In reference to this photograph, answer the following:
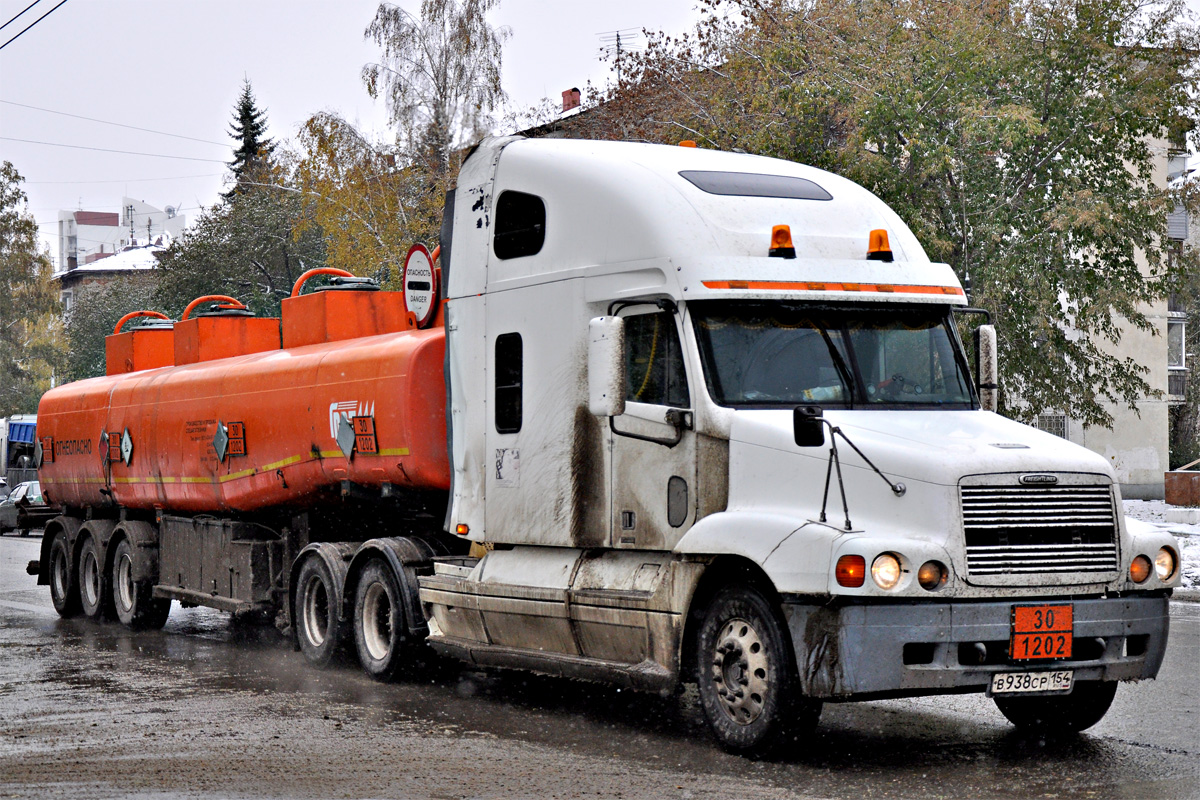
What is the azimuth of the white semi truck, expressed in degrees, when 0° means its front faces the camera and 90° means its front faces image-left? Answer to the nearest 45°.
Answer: approximately 315°

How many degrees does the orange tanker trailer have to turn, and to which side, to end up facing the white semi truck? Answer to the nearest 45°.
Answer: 0° — it already faces it

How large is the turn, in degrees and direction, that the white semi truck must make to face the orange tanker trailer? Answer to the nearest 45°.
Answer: approximately 180°

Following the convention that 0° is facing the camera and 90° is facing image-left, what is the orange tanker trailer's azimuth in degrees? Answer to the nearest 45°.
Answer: approximately 315°

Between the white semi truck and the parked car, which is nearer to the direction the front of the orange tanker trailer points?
the white semi truck

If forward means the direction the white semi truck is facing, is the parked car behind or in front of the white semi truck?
behind

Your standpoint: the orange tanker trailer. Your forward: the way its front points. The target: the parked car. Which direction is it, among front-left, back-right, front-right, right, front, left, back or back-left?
back-left
